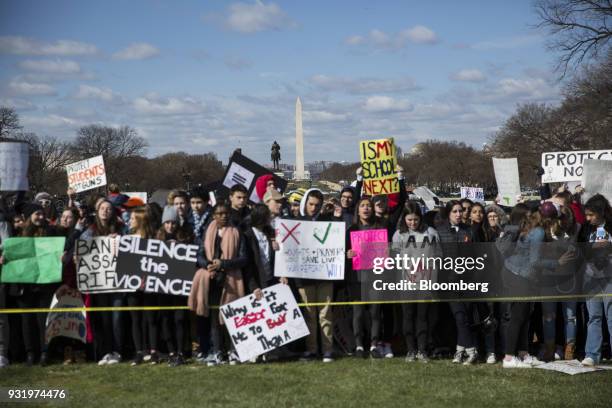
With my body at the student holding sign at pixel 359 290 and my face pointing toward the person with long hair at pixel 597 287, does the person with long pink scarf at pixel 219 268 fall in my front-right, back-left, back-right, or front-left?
back-right

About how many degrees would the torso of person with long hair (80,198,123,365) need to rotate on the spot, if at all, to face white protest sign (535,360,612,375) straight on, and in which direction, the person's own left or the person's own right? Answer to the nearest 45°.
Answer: approximately 90° to the person's own left

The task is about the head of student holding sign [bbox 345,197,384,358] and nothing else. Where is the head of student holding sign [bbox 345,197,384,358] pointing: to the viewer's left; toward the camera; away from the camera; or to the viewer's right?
toward the camera

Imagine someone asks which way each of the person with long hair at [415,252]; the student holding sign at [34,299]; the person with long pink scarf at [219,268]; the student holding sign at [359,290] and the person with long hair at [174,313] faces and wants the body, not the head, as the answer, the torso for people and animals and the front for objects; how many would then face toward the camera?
5

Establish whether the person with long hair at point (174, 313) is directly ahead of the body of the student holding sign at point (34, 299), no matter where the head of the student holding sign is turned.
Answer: no

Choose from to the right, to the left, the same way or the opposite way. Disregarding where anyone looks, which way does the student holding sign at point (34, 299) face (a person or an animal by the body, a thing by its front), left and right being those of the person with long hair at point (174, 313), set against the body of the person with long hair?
the same way

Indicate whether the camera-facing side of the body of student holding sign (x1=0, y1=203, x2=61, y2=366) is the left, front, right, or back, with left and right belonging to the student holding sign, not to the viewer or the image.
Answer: front

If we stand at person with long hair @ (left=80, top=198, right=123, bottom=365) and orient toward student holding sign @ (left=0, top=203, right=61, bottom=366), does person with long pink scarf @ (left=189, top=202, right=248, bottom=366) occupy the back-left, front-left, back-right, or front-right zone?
back-left

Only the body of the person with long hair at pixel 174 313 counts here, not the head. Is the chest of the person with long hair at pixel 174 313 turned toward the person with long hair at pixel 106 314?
no

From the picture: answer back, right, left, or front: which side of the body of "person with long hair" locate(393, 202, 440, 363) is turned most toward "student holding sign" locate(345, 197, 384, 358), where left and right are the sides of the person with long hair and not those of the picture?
right

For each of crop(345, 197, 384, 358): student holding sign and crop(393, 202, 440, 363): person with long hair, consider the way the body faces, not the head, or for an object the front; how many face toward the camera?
2

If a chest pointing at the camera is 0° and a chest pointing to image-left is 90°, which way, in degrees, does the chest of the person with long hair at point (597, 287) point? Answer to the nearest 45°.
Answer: approximately 45°

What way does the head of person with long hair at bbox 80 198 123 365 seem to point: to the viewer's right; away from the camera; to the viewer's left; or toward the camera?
toward the camera

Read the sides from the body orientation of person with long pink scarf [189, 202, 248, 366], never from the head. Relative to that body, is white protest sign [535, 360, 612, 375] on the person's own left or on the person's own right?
on the person's own left

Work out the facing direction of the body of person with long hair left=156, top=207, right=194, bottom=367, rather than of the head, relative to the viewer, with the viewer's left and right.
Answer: facing the viewer

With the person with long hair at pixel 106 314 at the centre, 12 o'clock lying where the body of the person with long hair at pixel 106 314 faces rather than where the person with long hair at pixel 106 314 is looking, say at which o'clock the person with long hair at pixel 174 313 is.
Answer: the person with long hair at pixel 174 313 is roughly at 10 o'clock from the person with long hair at pixel 106 314.

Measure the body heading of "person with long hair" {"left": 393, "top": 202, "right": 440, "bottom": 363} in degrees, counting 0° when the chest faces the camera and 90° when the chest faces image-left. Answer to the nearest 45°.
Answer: approximately 0°
